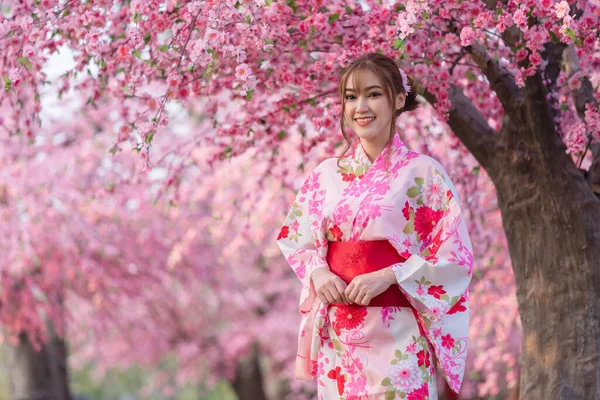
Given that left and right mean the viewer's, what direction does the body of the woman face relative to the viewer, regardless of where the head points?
facing the viewer and to the left of the viewer

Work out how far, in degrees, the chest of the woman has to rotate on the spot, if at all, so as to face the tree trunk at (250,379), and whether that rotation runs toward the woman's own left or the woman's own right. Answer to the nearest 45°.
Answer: approximately 135° to the woman's own right

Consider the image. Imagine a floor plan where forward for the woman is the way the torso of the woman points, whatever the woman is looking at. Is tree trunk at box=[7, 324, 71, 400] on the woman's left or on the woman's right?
on the woman's right

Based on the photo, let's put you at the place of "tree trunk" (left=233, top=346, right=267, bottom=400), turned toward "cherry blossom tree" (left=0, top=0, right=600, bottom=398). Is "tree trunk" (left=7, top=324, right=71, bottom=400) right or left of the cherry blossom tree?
right
